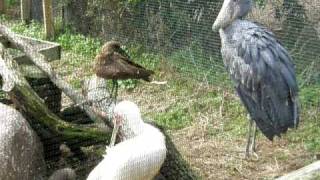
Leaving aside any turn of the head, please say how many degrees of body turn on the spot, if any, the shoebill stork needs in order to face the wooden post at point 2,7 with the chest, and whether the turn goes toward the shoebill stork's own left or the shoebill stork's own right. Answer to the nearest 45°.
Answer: approximately 45° to the shoebill stork's own right

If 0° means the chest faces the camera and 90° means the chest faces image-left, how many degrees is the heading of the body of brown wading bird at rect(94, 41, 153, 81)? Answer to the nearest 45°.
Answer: approximately 90°

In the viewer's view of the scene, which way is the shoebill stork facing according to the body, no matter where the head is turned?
to the viewer's left

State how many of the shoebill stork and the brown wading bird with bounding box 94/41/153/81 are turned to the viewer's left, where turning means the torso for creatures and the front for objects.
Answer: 2

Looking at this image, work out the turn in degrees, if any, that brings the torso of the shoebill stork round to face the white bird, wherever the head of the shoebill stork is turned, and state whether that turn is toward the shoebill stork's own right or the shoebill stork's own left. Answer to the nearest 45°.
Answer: approximately 45° to the shoebill stork's own left

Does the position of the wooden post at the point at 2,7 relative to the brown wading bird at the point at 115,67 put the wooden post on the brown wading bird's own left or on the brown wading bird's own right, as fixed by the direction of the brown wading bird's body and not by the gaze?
on the brown wading bird's own right
